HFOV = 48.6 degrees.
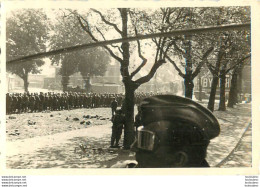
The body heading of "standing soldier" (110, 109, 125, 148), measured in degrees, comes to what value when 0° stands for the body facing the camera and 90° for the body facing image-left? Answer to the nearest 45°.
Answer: approximately 180°
